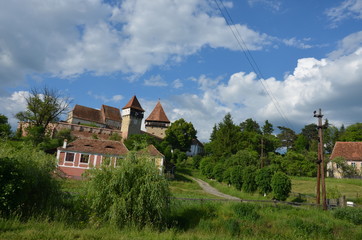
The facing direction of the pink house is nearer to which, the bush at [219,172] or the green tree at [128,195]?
the green tree

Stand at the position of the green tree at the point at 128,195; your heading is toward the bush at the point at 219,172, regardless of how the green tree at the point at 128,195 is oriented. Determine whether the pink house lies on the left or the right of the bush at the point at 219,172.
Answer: left

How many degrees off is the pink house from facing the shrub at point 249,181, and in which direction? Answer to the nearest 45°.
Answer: approximately 45° to its left

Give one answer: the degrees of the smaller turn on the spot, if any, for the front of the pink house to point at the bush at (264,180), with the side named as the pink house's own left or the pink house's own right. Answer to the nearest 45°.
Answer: approximately 45° to the pink house's own left

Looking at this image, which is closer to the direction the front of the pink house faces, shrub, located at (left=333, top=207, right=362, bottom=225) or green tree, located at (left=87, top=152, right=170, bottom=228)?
the green tree

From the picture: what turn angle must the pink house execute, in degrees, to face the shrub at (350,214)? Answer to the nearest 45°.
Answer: approximately 45° to its left

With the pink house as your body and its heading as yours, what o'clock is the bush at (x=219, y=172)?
The bush is roughly at 9 o'clock from the pink house.

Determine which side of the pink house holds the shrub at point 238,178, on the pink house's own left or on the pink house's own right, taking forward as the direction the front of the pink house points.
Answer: on the pink house's own left

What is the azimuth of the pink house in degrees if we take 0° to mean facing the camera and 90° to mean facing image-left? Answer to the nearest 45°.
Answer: approximately 0°

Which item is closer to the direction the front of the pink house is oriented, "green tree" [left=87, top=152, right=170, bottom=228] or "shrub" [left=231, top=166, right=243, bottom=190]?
the green tree

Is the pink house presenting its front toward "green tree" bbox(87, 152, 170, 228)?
yes
